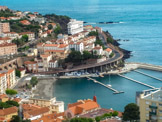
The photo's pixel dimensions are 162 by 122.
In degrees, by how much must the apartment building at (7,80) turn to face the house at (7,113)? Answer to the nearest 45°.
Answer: approximately 45° to its right

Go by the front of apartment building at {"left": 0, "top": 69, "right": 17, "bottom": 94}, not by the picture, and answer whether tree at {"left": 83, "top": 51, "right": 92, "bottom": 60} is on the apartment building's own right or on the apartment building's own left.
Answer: on the apartment building's own left

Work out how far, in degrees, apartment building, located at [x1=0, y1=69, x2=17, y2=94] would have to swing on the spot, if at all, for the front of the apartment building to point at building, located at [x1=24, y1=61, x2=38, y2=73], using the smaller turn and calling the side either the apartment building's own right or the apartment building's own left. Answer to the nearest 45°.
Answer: approximately 90° to the apartment building's own left

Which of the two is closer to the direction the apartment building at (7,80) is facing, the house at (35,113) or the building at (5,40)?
the house

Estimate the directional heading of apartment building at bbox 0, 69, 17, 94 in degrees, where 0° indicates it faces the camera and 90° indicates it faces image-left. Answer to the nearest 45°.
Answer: approximately 315°

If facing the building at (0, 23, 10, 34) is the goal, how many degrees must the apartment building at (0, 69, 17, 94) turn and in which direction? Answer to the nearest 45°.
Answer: approximately 135° to its left

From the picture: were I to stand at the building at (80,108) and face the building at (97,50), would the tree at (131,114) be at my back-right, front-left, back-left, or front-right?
back-right

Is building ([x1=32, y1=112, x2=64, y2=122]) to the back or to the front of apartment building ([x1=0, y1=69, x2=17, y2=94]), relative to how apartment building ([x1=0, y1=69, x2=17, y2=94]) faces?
to the front

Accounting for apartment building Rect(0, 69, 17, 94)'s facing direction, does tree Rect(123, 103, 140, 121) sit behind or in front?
in front
